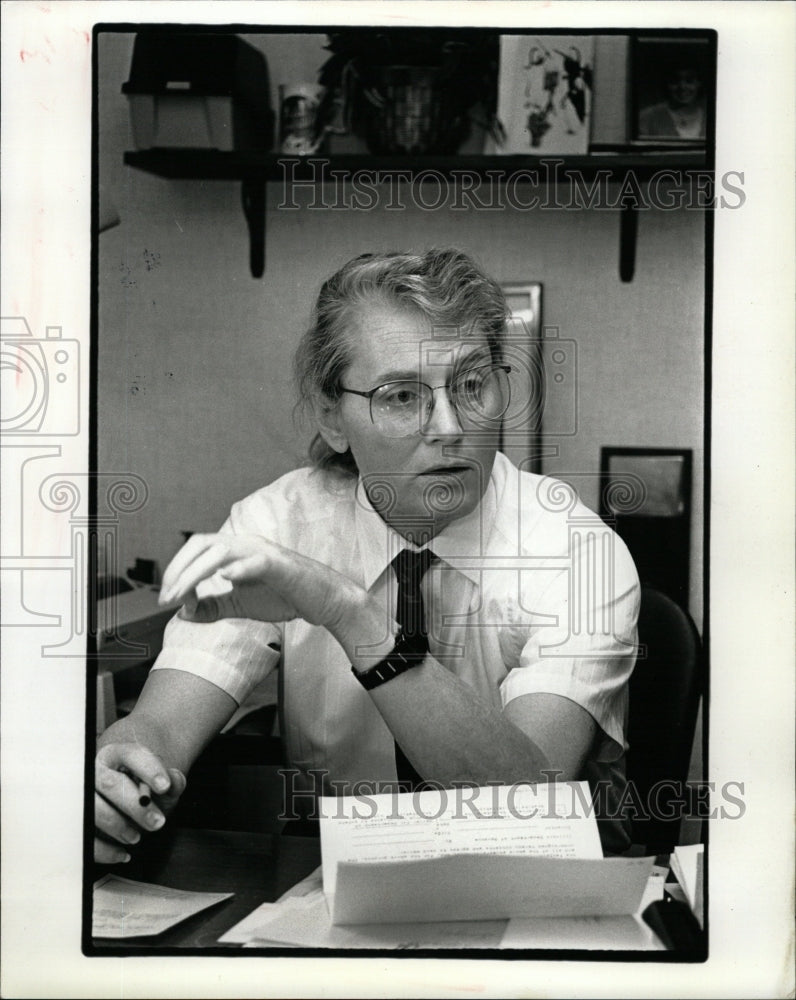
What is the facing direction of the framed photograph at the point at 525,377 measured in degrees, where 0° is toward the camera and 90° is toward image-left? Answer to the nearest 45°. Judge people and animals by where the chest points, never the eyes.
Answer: approximately 0°

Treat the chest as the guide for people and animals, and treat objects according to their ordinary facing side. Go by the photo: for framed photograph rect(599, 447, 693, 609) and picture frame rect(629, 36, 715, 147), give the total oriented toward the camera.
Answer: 2

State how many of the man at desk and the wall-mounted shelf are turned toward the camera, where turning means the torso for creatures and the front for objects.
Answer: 2

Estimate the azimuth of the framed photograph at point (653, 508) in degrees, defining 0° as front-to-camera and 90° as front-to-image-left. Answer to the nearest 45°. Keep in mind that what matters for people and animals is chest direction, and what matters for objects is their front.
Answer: approximately 0°
